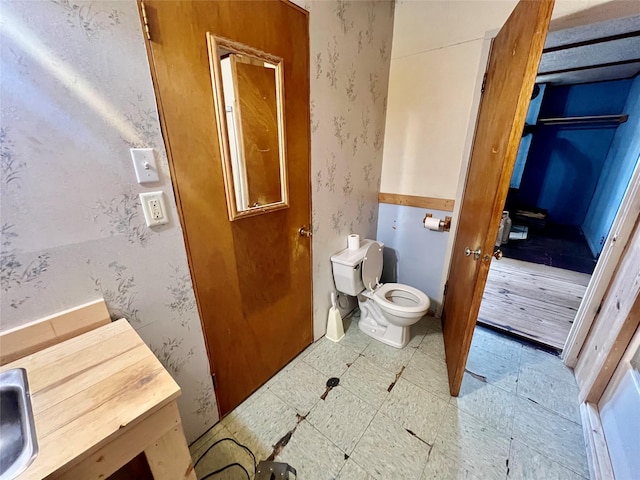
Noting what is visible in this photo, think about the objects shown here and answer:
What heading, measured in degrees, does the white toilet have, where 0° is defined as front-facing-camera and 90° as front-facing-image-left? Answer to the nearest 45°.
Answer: approximately 315°

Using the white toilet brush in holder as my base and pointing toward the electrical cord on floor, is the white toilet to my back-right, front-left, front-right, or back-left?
back-left

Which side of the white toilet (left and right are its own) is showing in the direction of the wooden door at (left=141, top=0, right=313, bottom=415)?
right

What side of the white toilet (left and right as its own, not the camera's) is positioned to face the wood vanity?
right

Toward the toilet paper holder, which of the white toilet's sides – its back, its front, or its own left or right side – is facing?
left

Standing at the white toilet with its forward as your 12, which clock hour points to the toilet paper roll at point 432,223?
The toilet paper roll is roughly at 9 o'clock from the white toilet.
